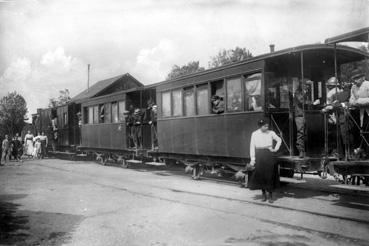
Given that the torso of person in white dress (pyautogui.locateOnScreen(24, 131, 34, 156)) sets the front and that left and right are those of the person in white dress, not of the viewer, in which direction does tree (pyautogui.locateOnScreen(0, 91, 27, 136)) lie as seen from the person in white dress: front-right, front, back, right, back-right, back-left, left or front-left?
back

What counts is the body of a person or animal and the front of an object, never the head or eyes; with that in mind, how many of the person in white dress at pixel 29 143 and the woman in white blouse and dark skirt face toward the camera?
2

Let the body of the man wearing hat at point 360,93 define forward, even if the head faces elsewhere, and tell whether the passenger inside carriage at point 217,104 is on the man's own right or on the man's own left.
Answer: on the man's own right

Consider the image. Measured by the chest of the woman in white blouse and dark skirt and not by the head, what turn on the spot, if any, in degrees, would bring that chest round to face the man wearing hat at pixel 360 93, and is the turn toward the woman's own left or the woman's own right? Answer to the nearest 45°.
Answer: approximately 90° to the woman's own left

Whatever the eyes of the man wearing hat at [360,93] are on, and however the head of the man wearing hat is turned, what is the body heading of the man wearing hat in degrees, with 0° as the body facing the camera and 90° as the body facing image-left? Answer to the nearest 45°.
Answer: approximately 45°

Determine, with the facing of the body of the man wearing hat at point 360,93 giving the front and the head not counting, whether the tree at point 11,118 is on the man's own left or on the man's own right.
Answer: on the man's own right

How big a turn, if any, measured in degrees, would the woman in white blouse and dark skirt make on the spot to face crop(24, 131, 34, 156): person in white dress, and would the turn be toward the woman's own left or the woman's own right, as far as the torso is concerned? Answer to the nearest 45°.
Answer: approximately 135° to the woman's own right

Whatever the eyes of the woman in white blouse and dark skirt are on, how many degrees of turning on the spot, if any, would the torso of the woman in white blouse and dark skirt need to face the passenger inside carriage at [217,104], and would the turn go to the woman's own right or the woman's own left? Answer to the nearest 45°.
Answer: approximately 135° to the woman's own right

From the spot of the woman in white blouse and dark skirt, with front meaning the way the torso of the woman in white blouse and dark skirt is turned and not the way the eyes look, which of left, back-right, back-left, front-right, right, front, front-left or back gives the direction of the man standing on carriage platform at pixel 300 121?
back-left

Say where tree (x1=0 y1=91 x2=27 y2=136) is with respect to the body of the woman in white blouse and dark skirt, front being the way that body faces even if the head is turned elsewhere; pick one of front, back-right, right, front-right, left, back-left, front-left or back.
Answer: back-right

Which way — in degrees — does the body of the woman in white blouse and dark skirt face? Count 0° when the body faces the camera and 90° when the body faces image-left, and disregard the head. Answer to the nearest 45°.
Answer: approximately 0°
